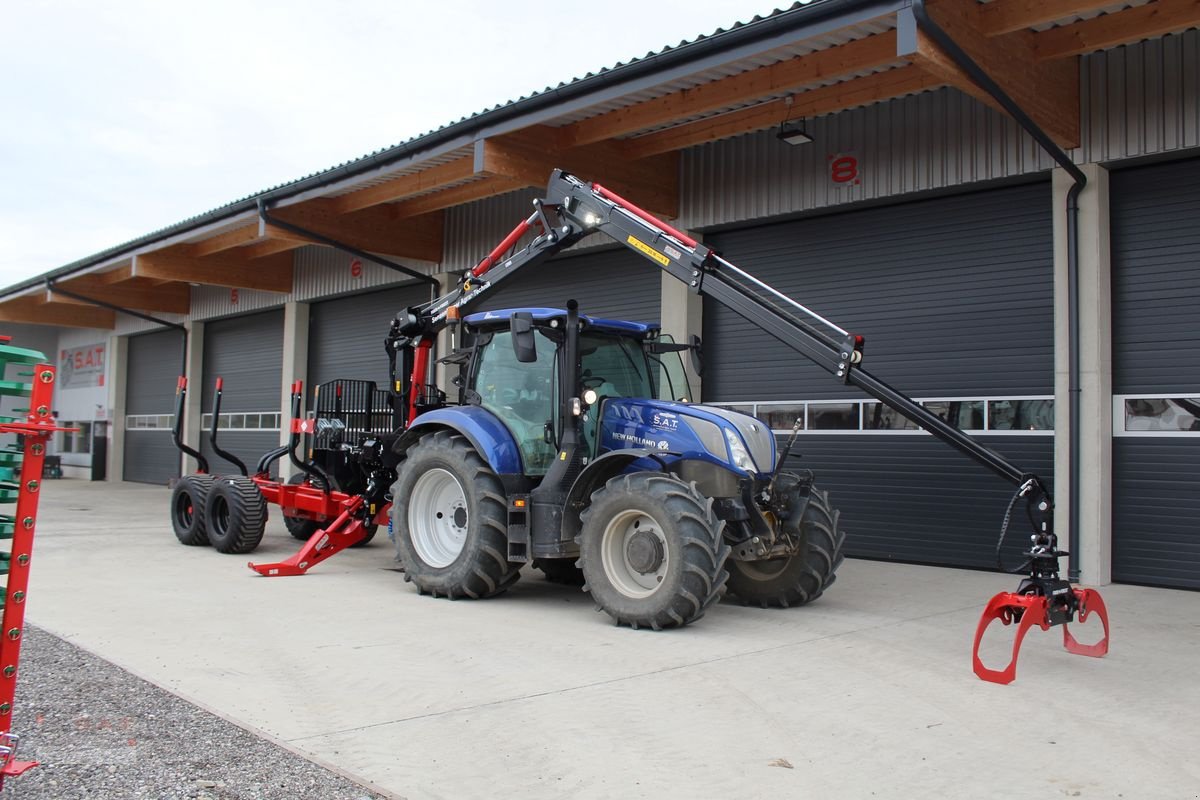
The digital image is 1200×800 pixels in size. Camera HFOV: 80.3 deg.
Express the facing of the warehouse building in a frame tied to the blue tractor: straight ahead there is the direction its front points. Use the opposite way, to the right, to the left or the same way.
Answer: to the right

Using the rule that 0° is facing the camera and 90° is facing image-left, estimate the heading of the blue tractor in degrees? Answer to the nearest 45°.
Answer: approximately 315°

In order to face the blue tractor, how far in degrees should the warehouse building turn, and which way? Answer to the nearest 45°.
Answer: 0° — it already faces it

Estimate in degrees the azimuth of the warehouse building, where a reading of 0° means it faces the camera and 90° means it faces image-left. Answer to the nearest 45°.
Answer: approximately 45°
